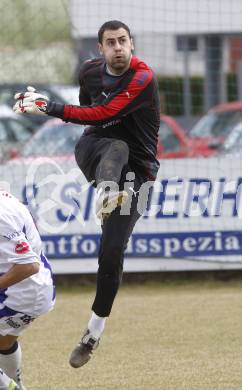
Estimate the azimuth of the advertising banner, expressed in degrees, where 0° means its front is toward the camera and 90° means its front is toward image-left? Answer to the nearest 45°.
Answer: approximately 0°

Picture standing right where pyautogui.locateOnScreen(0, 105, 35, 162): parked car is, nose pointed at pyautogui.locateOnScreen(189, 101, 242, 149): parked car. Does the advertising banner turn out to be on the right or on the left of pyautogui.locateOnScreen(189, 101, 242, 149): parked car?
right

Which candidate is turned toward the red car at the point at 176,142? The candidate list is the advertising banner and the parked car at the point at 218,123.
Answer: the parked car

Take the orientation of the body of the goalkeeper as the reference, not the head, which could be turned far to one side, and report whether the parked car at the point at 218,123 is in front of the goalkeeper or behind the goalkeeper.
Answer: behind

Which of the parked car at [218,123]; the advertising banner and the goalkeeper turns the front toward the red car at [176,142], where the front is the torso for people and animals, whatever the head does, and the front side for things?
the parked car

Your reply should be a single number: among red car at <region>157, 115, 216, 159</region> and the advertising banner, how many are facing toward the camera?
1
